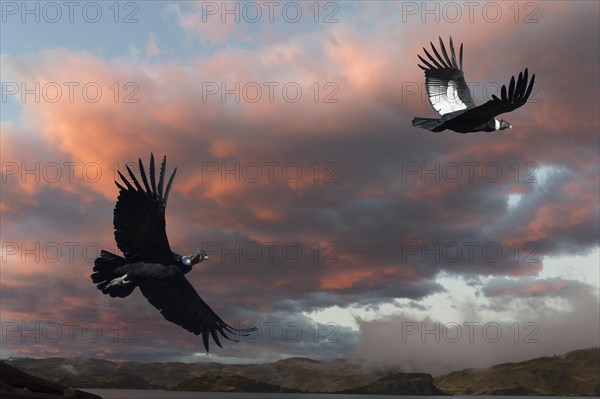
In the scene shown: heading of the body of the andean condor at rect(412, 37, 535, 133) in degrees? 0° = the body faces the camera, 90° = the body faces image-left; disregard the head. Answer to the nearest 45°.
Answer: approximately 270°

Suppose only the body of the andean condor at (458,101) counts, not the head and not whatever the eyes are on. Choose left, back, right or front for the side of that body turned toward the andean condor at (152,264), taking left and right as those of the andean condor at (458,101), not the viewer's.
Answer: back
